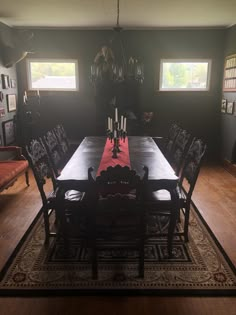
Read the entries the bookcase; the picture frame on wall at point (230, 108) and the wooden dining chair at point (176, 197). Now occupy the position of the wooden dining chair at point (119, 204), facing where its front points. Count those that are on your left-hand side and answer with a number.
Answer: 0

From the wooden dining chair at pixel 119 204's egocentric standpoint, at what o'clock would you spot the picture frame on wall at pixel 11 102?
The picture frame on wall is roughly at 11 o'clock from the wooden dining chair.

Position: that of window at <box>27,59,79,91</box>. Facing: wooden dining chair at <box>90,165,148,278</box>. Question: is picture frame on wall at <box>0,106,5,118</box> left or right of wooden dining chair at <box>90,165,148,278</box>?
right

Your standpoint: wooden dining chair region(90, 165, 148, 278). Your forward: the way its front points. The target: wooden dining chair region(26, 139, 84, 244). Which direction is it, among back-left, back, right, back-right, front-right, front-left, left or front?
front-left

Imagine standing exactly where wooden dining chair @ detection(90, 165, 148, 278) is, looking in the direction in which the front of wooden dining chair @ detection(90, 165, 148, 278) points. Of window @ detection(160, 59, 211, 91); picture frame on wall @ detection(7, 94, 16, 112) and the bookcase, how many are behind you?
0

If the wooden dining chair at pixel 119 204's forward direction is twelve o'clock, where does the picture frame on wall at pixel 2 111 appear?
The picture frame on wall is roughly at 11 o'clock from the wooden dining chair.

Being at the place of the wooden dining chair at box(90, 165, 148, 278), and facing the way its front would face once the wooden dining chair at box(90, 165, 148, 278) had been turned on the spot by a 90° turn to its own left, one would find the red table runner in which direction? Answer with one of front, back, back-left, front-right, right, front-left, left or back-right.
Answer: right

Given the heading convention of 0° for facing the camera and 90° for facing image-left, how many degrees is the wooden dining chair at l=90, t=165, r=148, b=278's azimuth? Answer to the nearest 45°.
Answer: approximately 180°

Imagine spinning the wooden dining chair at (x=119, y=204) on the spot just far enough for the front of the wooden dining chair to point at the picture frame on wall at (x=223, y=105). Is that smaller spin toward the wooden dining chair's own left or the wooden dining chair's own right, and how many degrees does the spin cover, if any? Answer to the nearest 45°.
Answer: approximately 45° to the wooden dining chair's own right

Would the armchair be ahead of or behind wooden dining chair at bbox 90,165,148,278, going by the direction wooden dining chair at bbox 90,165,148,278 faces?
ahead

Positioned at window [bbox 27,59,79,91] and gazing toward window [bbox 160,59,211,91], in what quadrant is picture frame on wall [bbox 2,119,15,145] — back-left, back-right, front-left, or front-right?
back-right

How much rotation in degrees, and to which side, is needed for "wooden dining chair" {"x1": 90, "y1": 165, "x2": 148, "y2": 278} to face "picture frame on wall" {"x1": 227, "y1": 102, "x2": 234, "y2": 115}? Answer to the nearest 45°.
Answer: approximately 45° to its right

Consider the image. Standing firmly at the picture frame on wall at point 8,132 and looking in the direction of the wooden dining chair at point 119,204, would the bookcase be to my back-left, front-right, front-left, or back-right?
front-left

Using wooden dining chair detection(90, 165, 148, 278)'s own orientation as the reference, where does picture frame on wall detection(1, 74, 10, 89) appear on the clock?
The picture frame on wall is roughly at 11 o'clock from the wooden dining chair.

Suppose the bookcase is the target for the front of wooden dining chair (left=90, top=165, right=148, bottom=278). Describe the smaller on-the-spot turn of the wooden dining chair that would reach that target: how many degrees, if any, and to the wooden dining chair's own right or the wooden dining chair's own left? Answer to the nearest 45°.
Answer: approximately 45° to the wooden dining chair's own right

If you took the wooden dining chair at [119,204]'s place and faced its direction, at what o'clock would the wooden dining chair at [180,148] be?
the wooden dining chair at [180,148] is roughly at 1 o'clock from the wooden dining chair at [119,204].

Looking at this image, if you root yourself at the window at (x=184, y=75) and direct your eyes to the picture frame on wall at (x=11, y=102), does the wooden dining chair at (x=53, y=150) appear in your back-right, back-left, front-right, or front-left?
front-left

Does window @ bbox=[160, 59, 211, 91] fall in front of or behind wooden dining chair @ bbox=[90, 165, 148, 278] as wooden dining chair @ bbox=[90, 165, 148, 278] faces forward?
in front
